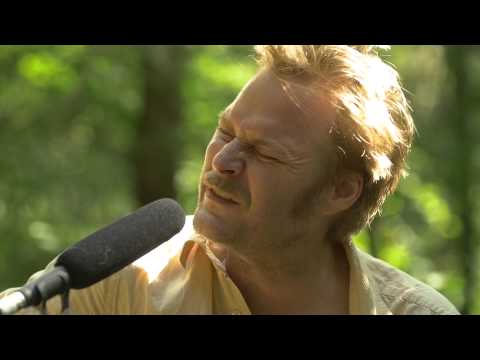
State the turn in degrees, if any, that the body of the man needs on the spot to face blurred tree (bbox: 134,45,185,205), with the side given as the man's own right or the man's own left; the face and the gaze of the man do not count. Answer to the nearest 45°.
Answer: approximately 135° to the man's own right

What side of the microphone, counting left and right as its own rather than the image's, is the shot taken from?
right

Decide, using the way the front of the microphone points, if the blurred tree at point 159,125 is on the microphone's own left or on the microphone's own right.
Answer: on the microphone's own left

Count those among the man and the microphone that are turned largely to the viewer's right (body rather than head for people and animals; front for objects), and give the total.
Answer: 1

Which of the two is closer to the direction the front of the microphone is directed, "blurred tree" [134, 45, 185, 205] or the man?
the man

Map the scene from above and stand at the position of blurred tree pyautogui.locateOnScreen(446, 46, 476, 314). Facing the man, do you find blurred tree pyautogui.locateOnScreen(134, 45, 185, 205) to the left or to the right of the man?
right

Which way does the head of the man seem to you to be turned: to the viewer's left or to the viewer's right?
to the viewer's left

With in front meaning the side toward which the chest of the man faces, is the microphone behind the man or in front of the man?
in front
